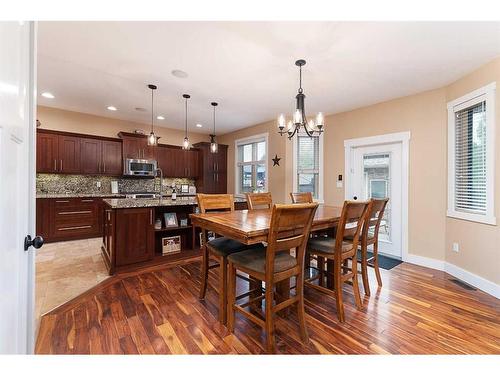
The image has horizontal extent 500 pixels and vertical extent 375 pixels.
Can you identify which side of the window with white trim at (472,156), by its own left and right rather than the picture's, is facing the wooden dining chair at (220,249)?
front

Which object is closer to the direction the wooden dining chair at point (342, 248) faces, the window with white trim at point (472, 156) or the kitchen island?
the kitchen island

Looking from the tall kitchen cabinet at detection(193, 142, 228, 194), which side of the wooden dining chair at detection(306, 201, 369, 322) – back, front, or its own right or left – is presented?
front

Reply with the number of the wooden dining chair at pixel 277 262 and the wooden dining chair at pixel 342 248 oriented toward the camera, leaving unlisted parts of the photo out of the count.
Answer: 0

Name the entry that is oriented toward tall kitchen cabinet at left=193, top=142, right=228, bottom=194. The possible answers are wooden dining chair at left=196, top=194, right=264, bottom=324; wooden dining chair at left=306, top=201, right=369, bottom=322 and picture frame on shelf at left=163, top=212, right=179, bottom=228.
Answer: wooden dining chair at left=306, top=201, right=369, bottom=322

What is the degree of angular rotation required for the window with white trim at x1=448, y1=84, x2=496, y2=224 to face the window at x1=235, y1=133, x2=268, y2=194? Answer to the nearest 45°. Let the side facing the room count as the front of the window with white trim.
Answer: approximately 45° to its right

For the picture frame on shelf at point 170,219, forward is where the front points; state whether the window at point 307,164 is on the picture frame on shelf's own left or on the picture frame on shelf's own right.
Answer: on the picture frame on shelf's own left

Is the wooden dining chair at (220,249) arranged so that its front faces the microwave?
no

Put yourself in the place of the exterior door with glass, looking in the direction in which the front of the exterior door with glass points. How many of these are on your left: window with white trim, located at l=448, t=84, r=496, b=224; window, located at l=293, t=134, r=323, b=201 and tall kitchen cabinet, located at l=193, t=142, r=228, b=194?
1

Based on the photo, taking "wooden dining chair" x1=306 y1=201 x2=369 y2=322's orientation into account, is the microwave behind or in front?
in front

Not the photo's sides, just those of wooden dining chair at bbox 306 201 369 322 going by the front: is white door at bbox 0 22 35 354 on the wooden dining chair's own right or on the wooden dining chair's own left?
on the wooden dining chair's own left

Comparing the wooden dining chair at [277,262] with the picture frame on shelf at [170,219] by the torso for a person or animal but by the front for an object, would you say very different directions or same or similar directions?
very different directions

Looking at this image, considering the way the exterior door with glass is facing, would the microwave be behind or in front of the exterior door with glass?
in front

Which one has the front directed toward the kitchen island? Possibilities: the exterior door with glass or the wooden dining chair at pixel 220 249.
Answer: the exterior door with glass

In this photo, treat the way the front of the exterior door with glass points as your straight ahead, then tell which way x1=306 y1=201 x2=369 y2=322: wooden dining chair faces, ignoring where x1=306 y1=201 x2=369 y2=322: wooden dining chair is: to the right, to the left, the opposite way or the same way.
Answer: to the right

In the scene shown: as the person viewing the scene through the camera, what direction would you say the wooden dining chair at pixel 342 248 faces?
facing away from the viewer and to the left of the viewer

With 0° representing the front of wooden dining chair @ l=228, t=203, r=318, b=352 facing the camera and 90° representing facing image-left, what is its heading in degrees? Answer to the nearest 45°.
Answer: approximately 135°

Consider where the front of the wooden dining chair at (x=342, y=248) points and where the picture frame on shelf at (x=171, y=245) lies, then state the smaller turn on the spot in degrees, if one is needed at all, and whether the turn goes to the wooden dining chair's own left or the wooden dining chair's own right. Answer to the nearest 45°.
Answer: approximately 45° to the wooden dining chair's own left

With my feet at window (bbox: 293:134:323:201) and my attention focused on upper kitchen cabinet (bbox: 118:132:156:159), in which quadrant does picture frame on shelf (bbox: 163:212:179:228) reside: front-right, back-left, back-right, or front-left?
front-left

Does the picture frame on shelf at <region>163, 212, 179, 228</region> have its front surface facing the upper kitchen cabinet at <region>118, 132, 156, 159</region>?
no

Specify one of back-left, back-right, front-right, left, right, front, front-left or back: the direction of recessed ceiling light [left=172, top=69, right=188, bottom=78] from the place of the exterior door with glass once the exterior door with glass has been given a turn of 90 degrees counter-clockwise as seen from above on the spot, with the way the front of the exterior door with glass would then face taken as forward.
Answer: right

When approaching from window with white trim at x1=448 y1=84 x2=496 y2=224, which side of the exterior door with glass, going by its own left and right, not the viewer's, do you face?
left
